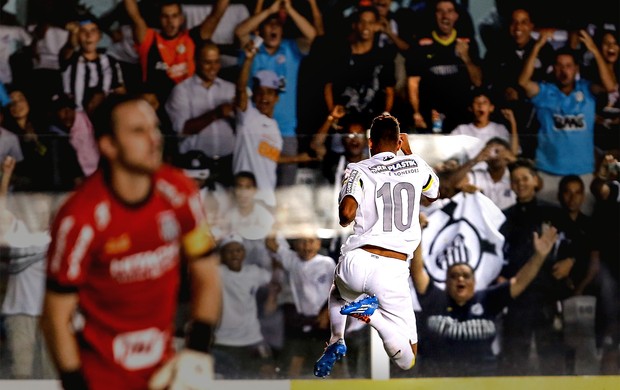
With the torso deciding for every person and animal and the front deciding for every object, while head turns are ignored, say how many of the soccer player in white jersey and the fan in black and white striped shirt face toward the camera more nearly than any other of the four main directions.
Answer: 1

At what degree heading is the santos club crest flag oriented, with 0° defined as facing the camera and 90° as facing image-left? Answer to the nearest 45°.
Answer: approximately 0°

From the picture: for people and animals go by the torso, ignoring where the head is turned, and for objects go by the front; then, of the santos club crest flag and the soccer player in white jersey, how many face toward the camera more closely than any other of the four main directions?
1

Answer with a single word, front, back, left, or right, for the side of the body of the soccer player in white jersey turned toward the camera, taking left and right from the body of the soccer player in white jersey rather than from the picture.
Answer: back

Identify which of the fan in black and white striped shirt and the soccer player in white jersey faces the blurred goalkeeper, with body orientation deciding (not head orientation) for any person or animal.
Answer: the fan in black and white striped shirt

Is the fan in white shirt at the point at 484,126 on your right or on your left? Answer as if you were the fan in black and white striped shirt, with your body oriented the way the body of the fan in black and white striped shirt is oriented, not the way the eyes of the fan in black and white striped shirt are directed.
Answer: on your left

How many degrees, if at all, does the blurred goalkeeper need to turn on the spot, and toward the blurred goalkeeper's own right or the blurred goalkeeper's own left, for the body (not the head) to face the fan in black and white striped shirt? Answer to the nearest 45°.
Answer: approximately 135° to the blurred goalkeeper's own left

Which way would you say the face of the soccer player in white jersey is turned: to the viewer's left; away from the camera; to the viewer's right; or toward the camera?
away from the camera

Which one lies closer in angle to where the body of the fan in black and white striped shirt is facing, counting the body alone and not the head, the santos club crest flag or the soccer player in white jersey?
the soccer player in white jersey

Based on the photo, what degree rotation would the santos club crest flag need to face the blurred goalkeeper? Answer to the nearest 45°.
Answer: approximately 45° to its right

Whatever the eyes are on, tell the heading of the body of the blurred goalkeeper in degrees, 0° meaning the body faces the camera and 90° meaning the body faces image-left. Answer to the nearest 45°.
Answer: approximately 315°
